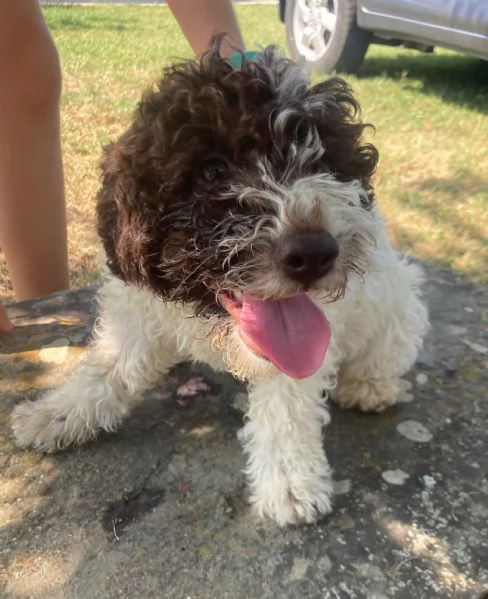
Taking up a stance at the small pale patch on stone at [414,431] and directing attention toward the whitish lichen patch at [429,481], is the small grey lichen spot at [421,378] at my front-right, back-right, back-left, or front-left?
back-left
